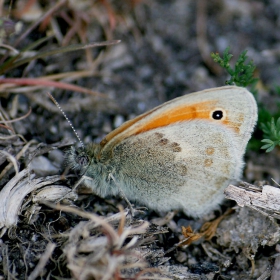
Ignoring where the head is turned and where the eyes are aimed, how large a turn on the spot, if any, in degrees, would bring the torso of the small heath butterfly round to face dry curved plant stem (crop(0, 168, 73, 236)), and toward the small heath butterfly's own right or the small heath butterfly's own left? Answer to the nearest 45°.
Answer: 0° — it already faces it

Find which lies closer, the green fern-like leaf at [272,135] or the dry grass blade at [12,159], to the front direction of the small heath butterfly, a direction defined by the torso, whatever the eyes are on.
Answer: the dry grass blade

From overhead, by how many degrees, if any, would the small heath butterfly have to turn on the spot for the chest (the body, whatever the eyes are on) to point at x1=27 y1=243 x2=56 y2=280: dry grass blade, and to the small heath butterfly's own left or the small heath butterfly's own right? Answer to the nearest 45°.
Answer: approximately 45° to the small heath butterfly's own left

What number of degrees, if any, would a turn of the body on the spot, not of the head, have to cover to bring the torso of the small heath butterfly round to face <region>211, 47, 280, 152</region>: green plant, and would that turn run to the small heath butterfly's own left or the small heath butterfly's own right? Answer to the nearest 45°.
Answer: approximately 180°

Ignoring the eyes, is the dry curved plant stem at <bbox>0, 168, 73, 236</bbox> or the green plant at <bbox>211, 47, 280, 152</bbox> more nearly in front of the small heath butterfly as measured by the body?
the dry curved plant stem

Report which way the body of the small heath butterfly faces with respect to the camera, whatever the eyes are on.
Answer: to the viewer's left

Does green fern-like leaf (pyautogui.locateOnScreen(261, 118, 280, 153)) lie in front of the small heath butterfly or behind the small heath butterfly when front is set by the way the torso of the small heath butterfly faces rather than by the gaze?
behind

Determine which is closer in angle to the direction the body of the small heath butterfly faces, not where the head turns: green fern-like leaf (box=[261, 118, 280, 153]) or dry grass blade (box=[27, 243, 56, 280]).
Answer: the dry grass blade

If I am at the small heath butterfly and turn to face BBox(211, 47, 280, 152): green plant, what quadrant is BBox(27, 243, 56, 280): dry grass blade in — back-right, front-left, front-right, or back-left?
back-right

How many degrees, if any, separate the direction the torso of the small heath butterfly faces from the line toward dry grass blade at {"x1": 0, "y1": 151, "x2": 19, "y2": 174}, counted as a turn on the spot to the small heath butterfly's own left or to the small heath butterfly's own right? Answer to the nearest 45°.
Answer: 0° — it already faces it
